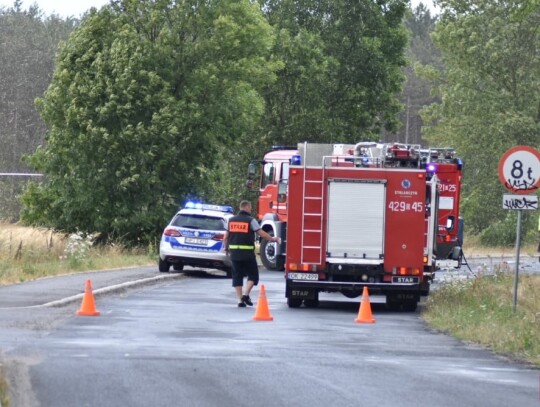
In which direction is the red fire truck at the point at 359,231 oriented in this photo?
away from the camera

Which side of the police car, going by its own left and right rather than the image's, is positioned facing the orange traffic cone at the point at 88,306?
back

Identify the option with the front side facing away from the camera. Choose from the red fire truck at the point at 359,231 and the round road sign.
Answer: the red fire truck

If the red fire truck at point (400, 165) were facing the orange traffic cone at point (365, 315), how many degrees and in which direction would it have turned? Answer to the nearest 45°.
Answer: approximately 135° to its left

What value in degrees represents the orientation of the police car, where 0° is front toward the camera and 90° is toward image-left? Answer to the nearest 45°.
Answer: approximately 180°

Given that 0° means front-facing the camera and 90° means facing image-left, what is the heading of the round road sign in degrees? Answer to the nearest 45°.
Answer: approximately 0°

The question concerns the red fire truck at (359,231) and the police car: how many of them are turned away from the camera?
2

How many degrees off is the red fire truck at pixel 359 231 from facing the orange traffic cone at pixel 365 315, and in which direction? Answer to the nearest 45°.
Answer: approximately 180°

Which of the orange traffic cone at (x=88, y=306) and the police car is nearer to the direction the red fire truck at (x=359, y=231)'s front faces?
the police car
